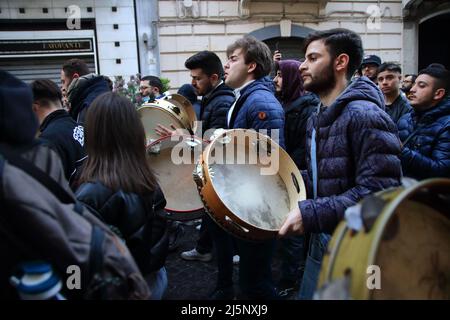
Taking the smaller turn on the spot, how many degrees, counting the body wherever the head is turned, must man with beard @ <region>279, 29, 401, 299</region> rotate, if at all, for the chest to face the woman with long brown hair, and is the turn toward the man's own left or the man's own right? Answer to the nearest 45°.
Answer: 0° — they already face them

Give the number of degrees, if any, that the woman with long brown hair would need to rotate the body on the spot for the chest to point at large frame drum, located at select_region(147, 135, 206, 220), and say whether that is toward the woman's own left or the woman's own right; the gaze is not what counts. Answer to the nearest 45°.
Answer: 0° — they already face it

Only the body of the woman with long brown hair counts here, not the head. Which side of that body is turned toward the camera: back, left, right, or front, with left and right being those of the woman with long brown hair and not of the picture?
back

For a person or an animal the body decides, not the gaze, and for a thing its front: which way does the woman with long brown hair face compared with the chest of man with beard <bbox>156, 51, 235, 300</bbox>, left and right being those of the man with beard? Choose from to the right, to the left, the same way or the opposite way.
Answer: to the right

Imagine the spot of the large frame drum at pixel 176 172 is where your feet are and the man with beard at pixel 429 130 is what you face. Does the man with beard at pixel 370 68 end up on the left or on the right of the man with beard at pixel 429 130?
left

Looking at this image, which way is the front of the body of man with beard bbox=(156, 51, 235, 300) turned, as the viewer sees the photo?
to the viewer's left

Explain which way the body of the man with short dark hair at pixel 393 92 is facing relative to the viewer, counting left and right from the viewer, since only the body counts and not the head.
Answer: facing the viewer and to the left of the viewer

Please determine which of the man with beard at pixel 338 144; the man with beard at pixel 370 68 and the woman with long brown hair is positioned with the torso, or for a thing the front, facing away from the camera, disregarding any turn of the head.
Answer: the woman with long brown hair

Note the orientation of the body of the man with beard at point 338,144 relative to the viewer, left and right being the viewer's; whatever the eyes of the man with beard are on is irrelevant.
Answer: facing to the left of the viewer

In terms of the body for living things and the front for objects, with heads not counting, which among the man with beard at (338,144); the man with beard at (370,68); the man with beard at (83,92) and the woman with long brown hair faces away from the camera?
the woman with long brown hair

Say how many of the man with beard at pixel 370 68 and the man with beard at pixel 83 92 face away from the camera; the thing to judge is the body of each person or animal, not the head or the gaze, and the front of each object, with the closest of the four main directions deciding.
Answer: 0
